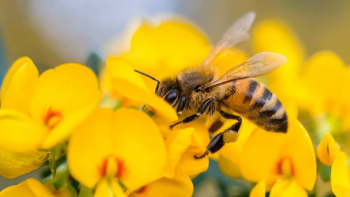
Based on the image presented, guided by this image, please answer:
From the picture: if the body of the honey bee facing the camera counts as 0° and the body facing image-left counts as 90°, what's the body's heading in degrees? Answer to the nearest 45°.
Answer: approximately 90°

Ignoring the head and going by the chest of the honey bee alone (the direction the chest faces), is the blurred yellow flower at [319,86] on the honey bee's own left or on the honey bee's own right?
on the honey bee's own right

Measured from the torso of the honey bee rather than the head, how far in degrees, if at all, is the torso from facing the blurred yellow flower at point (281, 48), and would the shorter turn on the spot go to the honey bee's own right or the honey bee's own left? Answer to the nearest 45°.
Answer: approximately 90° to the honey bee's own right

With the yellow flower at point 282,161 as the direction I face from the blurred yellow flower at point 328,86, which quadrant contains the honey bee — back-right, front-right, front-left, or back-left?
front-right

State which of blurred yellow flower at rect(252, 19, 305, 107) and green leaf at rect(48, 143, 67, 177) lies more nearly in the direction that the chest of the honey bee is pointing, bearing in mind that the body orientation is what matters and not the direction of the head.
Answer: the green leaf

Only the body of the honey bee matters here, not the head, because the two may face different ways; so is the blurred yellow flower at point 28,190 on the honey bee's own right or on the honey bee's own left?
on the honey bee's own left

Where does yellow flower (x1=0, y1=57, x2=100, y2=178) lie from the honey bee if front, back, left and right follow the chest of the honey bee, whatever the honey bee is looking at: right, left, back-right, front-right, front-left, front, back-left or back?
front-left

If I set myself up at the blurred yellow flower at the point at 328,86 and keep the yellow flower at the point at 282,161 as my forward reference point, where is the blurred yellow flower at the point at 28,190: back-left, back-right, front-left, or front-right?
front-right

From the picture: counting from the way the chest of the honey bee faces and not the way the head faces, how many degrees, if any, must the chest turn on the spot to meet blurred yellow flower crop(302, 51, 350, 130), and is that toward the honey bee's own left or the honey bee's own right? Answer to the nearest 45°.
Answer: approximately 135° to the honey bee's own right
